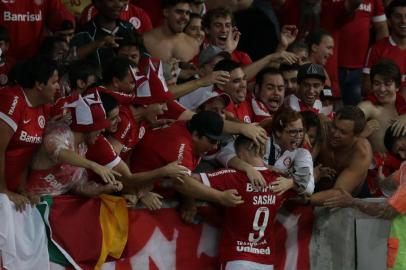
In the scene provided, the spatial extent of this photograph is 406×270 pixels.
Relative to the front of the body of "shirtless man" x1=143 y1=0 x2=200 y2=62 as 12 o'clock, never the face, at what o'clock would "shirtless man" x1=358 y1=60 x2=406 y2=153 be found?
"shirtless man" x1=358 y1=60 x2=406 y2=153 is roughly at 9 o'clock from "shirtless man" x1=143 y1=0 x2=200 y2=62.

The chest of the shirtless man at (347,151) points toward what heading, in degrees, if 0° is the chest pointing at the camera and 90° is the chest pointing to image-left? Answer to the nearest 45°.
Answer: approximately 45°

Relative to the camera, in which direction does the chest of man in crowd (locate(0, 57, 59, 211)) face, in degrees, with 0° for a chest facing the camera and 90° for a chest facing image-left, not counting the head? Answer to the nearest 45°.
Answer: approximately 315°

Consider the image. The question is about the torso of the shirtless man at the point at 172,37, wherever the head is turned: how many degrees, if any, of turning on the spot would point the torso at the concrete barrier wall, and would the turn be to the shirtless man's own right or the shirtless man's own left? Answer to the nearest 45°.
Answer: approximately 45° to the shirtless man's own left
